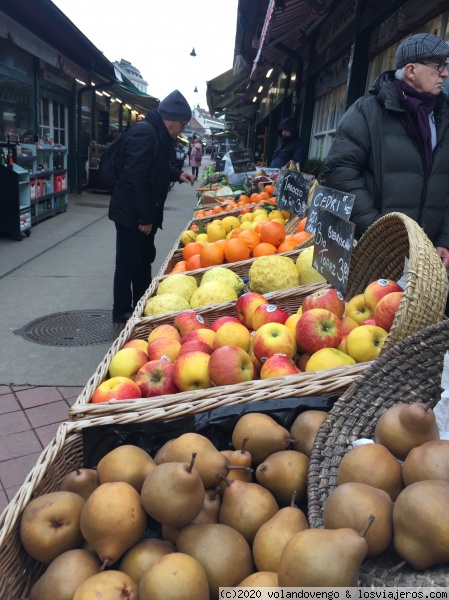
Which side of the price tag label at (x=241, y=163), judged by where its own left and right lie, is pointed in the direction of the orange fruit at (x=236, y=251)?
front

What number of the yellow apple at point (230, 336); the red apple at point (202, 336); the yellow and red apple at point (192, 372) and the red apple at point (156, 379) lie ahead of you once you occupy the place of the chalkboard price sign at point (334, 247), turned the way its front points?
4

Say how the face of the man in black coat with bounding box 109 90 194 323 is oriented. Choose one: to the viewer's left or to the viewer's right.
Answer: to the viewer's right

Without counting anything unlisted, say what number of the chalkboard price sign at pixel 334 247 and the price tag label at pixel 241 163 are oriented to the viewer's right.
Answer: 0

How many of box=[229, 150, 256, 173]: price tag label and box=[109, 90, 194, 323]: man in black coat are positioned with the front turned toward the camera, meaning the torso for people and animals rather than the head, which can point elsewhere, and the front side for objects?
1

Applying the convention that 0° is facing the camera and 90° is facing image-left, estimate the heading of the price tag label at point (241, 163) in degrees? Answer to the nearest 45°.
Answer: approximately 0°

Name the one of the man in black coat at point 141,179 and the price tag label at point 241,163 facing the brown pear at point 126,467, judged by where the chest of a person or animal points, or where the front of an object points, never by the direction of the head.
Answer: the price tag label

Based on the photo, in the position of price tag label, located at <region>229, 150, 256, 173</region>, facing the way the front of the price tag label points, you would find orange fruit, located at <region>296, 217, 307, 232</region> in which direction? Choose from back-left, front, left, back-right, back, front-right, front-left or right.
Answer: front

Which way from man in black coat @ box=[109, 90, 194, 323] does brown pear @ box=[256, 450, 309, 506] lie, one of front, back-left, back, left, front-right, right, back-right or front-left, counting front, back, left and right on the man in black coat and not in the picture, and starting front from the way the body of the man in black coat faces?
right

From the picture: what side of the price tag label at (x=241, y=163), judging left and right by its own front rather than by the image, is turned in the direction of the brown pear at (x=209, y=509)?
front

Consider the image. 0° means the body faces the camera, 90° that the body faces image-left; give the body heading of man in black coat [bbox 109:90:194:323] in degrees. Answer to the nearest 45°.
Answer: approximately 270°

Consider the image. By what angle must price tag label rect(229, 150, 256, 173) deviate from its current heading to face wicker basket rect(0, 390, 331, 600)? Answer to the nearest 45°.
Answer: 0° — it already faces it
